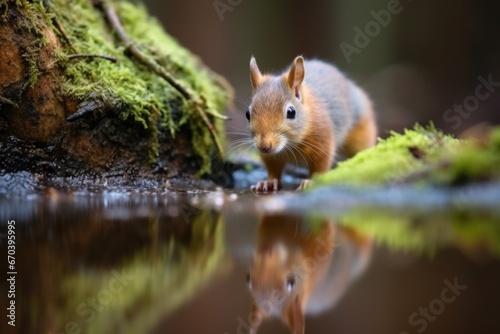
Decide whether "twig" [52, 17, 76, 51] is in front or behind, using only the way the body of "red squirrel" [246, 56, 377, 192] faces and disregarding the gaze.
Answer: in front

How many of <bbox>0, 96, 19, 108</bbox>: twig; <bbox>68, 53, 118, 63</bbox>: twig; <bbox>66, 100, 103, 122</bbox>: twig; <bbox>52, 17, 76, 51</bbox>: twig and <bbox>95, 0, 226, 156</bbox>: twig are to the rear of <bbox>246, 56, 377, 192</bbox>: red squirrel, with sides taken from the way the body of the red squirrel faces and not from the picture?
0

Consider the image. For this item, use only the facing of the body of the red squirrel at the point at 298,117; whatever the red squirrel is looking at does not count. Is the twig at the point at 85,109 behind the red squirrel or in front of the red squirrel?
in front

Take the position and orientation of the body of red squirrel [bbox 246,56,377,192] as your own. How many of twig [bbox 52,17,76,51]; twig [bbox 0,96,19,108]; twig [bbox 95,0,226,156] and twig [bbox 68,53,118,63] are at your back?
0

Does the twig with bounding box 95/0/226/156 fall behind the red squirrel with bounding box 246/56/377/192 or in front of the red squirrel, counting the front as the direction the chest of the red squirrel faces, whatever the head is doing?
in front
